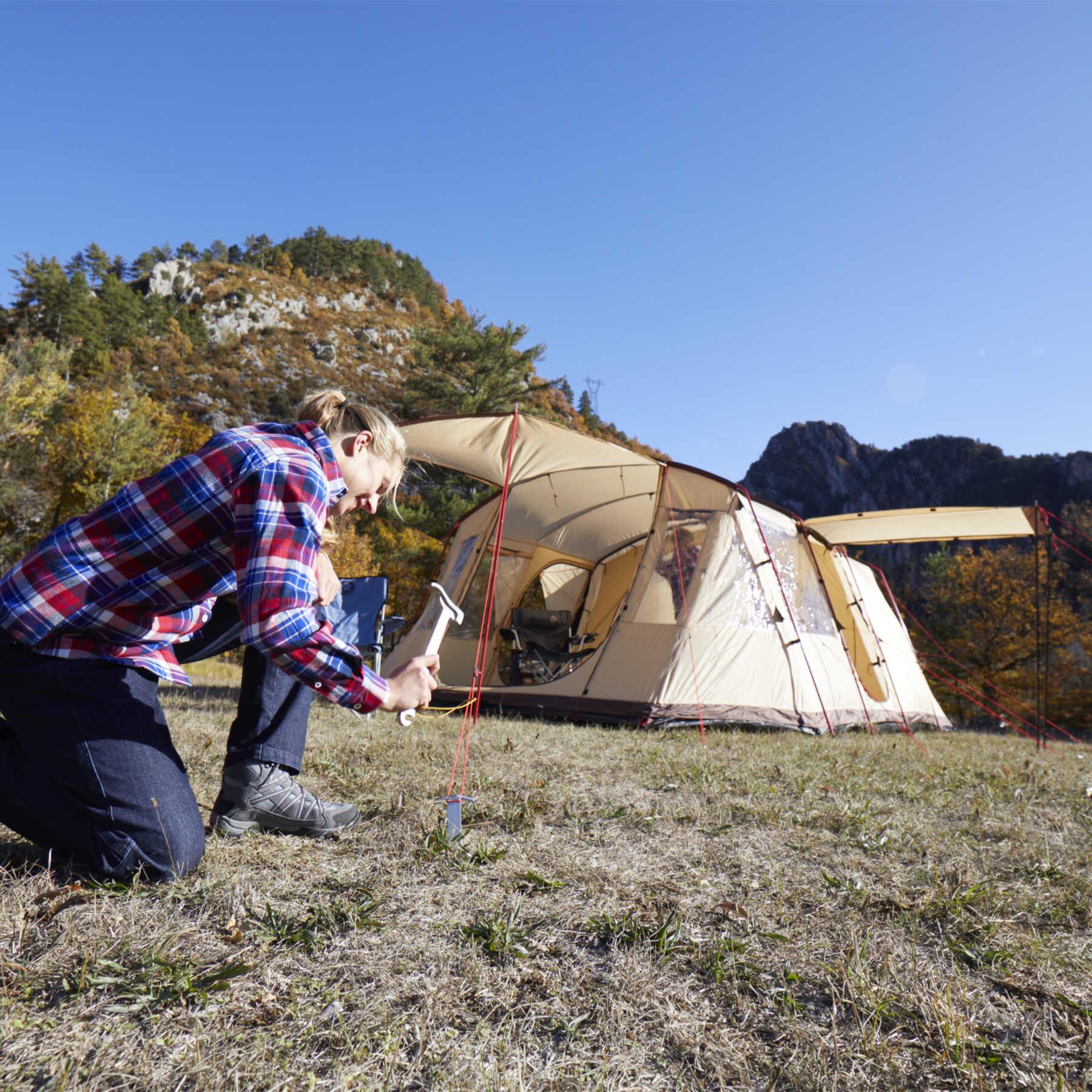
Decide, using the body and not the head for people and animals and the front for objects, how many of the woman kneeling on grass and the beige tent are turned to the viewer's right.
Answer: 1

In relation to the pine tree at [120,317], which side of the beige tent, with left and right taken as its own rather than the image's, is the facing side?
right

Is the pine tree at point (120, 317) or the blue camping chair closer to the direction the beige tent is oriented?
the blue camping chair

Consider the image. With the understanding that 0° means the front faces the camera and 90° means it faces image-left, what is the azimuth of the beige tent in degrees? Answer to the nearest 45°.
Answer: approximately 45°

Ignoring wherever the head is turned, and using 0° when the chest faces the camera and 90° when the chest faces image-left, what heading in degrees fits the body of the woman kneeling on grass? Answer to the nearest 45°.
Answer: approximately 270°

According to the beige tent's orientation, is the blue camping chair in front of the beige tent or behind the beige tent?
in front

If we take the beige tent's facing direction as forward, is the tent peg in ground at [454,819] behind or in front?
in front

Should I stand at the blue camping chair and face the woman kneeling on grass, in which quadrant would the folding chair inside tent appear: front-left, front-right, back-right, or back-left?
back-left

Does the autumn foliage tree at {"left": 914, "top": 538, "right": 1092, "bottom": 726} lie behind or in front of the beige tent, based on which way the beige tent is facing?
behind

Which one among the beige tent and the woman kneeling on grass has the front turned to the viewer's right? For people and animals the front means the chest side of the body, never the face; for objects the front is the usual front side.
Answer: the woman kneeling on grass

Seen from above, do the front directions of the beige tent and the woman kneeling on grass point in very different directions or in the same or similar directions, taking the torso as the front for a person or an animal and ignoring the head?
very different directions

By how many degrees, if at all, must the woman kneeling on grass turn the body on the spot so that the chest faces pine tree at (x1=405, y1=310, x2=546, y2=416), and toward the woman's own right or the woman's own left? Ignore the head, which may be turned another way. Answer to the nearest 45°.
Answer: approximately 90° to the woman's own left
